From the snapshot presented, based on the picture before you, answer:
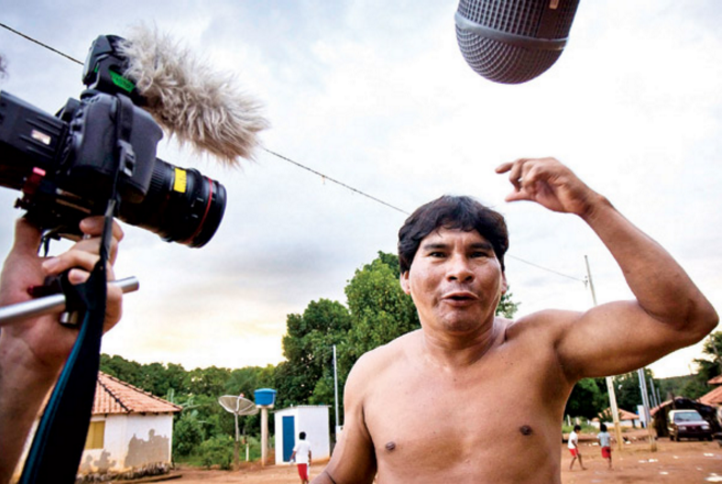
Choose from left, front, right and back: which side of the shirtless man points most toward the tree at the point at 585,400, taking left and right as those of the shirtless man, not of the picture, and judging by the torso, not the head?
back

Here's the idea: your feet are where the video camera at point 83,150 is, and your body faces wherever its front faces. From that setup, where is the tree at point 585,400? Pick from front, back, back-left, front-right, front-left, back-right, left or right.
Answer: front-left

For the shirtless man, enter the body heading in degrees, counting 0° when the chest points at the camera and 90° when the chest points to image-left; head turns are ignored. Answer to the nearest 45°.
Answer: approximately 0°

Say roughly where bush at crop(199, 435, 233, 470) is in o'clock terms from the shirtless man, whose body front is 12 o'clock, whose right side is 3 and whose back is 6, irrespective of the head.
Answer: The bush is roughly at 5 o'clock from the shirtless man.

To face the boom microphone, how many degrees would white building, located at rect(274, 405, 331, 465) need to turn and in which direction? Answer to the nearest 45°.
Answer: approximately 45° to its left

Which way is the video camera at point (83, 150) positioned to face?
to the viewer's right

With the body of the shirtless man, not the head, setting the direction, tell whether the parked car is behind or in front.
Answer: behind

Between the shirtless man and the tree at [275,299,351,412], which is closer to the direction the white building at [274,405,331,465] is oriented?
the shirtless man
